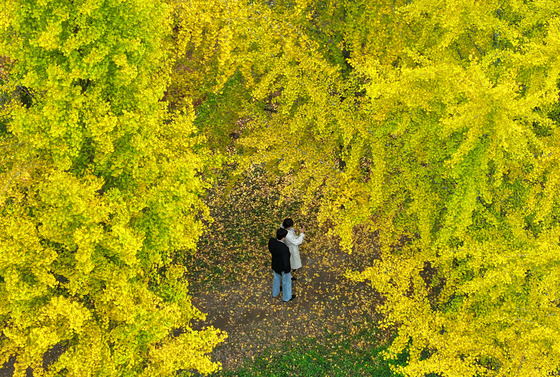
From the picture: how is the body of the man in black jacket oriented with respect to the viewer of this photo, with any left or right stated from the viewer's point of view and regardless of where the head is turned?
facing away from the viewer and to the right of the viewer

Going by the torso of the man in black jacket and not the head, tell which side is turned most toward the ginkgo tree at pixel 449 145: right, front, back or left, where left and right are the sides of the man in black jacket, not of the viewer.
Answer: right
